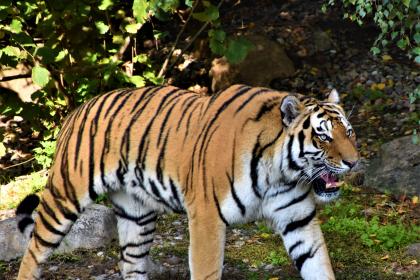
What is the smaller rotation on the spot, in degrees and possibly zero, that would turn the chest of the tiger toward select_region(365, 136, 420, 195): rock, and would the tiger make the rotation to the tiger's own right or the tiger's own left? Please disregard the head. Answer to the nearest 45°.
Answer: approximately 45° to the tiger's own left

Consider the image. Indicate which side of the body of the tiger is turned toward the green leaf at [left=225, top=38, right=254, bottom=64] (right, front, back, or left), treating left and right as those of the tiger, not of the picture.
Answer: left

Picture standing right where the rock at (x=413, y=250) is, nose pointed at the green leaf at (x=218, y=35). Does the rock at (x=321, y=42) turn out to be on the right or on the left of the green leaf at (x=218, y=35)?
right

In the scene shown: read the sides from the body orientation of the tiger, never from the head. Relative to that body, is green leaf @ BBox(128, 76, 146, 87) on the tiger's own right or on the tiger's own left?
on the tiger's own left

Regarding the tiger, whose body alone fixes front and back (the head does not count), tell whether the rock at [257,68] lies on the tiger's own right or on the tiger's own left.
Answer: on the tiger's own left

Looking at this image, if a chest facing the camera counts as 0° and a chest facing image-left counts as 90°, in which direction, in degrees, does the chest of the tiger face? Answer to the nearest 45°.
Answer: approximately 270°

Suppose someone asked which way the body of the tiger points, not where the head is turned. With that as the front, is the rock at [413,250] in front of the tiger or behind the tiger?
in front
